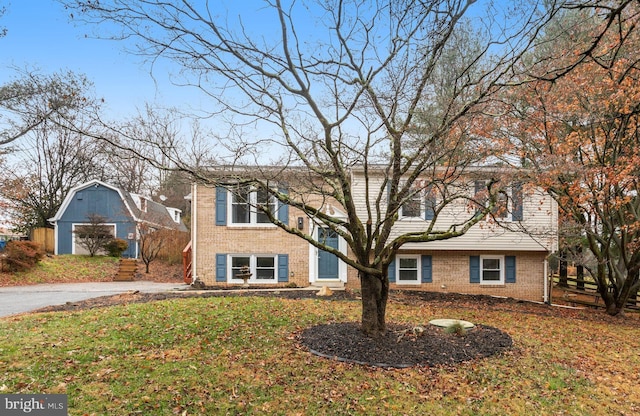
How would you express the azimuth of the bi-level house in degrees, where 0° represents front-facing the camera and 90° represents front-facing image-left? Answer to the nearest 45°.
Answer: approximately 0°

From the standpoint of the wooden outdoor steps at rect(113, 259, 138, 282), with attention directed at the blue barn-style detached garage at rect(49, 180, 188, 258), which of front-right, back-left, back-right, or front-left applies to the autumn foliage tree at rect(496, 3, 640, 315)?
back-right

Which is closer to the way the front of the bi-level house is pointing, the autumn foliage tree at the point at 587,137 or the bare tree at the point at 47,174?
the autumn foliage tree

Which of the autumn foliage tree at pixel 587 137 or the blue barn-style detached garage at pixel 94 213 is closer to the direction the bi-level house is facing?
the autumn foliage tree

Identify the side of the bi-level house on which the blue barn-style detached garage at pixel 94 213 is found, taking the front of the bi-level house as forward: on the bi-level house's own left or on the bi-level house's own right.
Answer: on the bi-level house's own right

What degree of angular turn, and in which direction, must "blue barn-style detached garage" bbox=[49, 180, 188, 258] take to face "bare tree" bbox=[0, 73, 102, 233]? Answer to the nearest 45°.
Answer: approximately 90° to its right

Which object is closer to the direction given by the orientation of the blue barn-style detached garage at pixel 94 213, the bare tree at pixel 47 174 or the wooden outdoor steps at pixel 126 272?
the wooden outdoor steps

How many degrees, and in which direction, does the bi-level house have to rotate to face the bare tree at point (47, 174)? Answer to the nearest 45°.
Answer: approximately 135° to its right

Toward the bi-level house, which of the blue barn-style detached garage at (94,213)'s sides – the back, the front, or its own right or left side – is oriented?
left

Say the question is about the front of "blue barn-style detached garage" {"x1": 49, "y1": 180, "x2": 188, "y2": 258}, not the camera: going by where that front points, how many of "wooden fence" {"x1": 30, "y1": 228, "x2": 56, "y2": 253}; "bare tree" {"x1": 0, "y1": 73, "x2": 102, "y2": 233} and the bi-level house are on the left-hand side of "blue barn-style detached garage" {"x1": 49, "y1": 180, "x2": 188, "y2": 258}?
1
